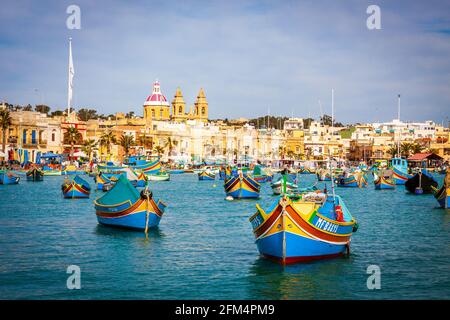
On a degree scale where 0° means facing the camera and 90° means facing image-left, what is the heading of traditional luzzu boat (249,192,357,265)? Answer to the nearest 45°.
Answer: approximately 45°

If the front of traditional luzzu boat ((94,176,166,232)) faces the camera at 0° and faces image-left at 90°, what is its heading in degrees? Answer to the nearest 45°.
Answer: approximately 315°

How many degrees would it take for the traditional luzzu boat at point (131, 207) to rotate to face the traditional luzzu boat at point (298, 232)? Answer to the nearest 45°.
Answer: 0° — it already faces it
